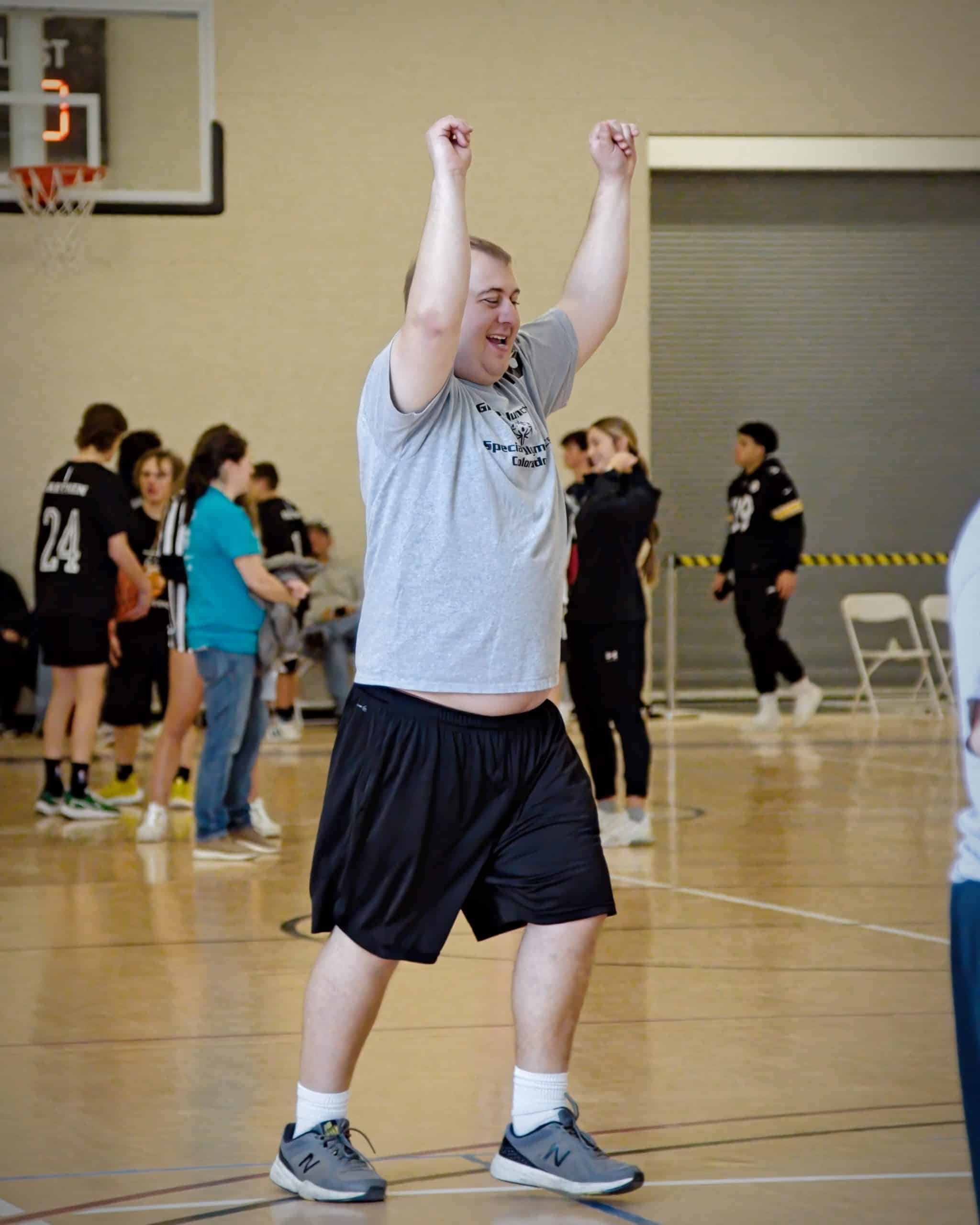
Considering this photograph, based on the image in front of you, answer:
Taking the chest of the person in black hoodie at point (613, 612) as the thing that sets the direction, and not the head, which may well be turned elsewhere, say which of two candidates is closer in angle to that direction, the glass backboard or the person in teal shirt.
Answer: the person in teal shirt

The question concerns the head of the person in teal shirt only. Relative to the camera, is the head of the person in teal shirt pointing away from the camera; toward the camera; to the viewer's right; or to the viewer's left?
to the viewer's right

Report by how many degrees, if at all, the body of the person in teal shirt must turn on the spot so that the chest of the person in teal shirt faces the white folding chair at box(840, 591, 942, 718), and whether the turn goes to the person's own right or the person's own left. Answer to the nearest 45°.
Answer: approximately 45° to the person's own left

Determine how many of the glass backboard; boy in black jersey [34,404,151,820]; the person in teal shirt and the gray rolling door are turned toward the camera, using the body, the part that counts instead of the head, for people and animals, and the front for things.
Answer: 2

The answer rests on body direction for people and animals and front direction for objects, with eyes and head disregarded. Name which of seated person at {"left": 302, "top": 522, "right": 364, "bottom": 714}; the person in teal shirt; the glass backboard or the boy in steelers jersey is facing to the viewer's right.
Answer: the person in teal shirt

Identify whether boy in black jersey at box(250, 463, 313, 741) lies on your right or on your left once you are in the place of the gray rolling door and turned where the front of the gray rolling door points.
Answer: on your right

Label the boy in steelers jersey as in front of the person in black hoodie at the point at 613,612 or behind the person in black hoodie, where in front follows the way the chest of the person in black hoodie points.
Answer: behind

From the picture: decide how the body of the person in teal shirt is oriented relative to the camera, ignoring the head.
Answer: to the viewer's right

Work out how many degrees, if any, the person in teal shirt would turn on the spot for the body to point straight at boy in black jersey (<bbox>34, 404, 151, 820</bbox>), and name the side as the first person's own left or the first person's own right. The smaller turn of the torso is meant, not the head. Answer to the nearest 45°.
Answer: approximately 135° to the first person's own left

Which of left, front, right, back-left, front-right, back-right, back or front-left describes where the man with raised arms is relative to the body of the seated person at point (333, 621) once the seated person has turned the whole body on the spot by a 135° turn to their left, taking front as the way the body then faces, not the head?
right

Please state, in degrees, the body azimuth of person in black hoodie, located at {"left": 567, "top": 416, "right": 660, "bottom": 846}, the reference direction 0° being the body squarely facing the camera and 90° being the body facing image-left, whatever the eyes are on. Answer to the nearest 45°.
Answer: approximately 45°

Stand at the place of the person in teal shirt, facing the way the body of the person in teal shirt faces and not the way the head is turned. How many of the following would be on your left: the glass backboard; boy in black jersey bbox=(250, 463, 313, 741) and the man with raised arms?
2

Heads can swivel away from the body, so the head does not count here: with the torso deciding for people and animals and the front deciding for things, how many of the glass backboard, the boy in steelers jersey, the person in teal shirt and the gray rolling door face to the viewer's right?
1

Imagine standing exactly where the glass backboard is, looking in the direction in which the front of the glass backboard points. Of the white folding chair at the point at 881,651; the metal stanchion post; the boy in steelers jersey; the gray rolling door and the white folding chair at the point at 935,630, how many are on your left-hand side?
5

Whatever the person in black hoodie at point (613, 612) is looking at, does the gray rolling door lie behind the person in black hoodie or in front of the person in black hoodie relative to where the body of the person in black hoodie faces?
behind

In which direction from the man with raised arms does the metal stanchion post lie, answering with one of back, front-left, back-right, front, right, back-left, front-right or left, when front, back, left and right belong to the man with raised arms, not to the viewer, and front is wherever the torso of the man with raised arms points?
back-left

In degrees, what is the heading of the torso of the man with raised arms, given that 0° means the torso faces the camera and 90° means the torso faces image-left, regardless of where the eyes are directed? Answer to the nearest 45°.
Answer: approximately 315°
